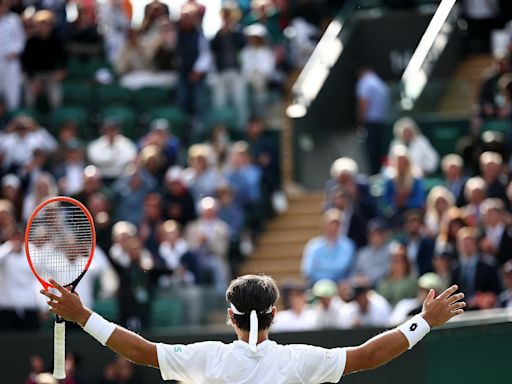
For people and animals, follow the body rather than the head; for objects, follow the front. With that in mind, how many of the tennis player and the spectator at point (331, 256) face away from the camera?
1

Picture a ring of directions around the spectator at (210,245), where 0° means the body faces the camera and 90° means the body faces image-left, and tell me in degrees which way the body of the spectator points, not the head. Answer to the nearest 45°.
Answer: approximately 0°

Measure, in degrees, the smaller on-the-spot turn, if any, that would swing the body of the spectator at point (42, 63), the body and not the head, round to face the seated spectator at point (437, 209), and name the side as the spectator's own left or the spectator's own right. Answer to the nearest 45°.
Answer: approximately 45° to the spectator's own left

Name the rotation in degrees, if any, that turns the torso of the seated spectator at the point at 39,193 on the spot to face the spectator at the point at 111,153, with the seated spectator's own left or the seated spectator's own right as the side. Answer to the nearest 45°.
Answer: approximately 135° to the seated spectator's own left

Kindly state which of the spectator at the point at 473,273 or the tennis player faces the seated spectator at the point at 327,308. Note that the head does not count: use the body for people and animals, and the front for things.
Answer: the tennis player

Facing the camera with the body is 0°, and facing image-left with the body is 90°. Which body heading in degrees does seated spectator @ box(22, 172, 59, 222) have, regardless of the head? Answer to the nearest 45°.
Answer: approximately 0°

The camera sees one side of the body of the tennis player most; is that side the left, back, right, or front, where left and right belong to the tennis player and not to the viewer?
back
